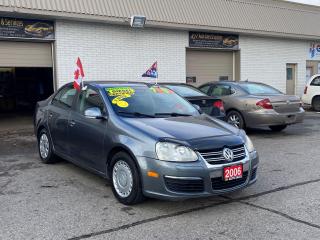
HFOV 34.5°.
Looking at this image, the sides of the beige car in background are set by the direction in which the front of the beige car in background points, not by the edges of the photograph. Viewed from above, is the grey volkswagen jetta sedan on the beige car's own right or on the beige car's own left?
on the beige car's own left

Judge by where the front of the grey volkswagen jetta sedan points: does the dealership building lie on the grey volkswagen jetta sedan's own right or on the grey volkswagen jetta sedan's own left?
on the grey volkswagen jetta sedan's own left

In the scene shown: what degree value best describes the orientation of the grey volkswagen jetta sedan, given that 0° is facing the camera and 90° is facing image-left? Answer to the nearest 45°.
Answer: approximately 315°

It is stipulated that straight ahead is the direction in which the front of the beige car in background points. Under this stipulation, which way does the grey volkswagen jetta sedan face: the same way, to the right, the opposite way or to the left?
the opposite way

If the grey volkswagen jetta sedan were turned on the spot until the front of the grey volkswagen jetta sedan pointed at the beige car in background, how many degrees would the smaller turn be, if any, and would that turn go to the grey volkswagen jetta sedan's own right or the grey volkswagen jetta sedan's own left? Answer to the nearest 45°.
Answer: approximately 90° to the grey volkswagen jetta sedan's own left

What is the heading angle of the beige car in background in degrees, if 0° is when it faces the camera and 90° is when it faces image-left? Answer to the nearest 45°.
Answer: approximately 135°

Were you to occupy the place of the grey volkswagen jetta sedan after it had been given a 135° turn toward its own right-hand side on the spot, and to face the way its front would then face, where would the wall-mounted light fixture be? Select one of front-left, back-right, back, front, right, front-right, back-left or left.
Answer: right

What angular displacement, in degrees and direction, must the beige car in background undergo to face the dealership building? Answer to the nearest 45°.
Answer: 0° — it already faces it
